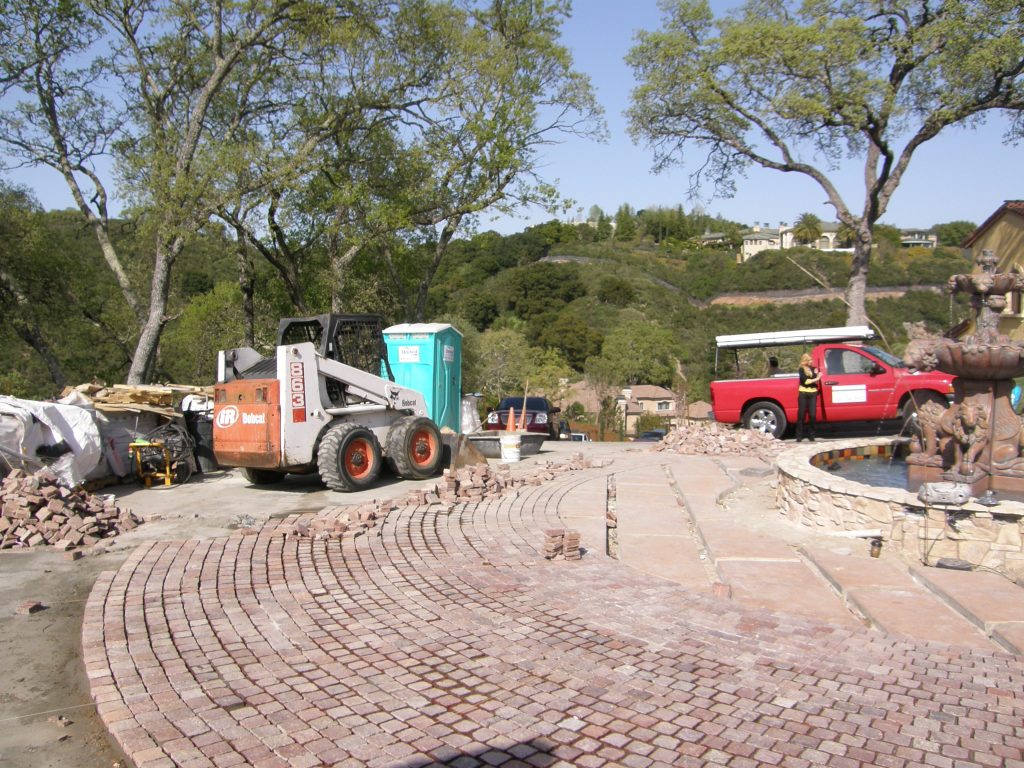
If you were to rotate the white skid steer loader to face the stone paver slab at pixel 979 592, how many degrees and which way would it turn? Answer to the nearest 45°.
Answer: approximately 90° to its right

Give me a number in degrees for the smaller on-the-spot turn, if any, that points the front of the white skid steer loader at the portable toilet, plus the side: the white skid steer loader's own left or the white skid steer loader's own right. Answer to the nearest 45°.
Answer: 0° — it already faces it

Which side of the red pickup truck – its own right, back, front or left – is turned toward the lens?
right

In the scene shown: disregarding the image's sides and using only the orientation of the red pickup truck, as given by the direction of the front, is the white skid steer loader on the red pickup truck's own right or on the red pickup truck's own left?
on the red pickup truck's own right

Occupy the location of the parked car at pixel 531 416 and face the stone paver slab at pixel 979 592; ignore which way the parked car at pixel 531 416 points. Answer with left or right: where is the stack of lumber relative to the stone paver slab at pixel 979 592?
right

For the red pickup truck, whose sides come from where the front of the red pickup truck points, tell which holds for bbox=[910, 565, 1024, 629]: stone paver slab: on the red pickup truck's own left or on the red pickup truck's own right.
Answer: on the red pickup truck's own right

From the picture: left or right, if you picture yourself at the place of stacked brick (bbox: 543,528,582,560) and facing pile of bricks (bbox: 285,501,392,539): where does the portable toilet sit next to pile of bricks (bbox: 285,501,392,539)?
right

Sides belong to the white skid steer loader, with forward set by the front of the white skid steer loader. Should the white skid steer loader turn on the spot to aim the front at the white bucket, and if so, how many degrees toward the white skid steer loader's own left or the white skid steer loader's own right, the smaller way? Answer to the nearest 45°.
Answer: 0° — it already faces it

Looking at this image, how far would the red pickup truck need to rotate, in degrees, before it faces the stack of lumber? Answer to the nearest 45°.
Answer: approximately 135° to its right

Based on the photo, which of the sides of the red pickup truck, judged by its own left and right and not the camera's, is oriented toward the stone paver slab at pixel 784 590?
right

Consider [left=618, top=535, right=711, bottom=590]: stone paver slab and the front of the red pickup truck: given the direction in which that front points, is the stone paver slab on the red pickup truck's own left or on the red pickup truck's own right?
on the red pickup truck's own right

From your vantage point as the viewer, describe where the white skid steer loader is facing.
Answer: facing away from the viewer and to the right of the viewer

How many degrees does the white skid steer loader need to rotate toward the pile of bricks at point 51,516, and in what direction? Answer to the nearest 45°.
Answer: approximately 180°

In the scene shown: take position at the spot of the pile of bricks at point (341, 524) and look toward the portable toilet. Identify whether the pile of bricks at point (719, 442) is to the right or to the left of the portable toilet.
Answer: right

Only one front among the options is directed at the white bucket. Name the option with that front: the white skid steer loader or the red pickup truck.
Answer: the white skid steer loader

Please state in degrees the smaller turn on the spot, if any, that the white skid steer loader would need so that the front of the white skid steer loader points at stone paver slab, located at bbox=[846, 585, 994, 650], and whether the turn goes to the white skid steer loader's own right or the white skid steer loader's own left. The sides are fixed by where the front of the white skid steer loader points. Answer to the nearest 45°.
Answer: approximately 90° to the white skid steer loader's own right
